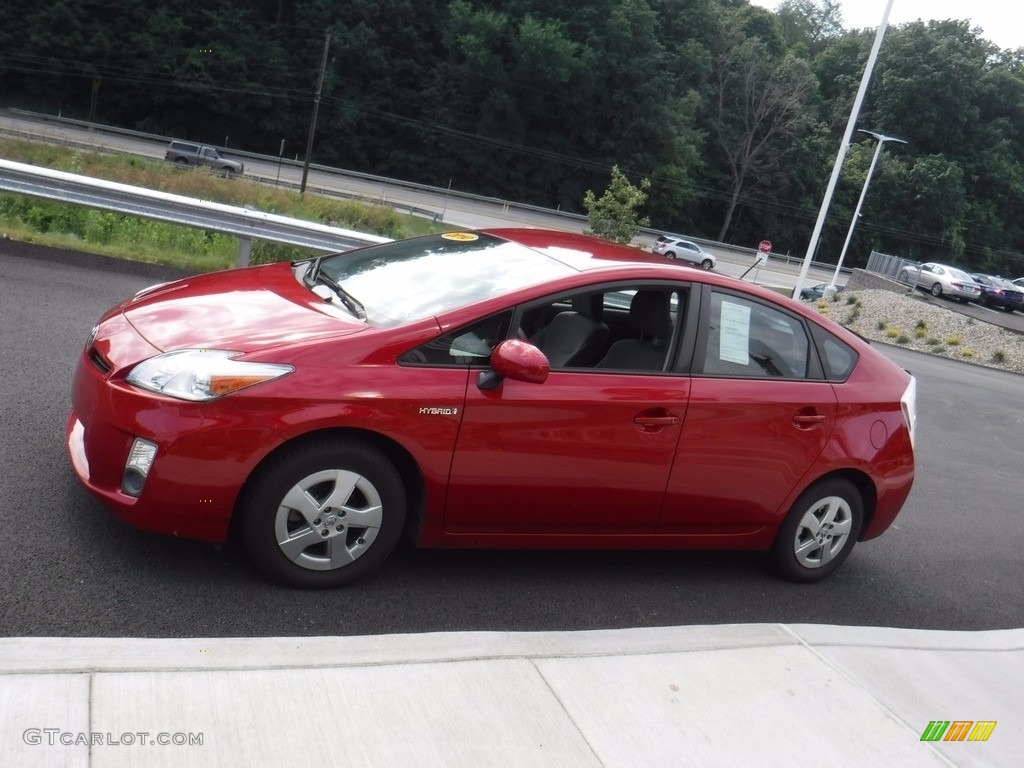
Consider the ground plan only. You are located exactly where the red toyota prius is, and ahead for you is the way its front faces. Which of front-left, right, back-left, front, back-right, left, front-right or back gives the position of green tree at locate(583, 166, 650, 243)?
back-right

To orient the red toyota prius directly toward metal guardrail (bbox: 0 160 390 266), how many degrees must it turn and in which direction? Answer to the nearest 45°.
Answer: approximately 90° to its right

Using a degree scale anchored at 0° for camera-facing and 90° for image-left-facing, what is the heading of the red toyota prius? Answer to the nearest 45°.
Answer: approximately 45°

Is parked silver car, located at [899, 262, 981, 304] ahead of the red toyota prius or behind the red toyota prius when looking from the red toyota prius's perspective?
behind

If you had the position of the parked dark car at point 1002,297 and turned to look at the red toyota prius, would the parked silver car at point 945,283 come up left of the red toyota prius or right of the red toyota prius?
right

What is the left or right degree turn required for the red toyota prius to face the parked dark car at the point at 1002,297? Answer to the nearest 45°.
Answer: approximately 180°

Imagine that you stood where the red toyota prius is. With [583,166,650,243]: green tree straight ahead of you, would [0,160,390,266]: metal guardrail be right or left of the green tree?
left
